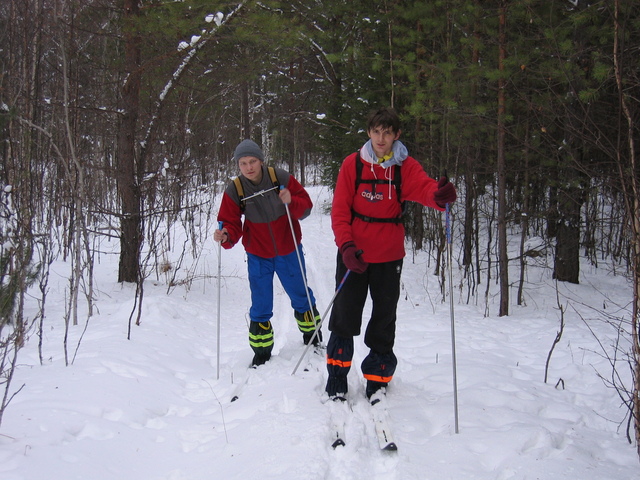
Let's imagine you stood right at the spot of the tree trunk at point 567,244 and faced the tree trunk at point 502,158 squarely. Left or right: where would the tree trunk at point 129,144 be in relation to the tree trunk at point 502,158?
right

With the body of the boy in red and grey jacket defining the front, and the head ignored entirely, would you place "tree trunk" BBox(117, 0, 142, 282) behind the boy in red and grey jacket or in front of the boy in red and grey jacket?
behind

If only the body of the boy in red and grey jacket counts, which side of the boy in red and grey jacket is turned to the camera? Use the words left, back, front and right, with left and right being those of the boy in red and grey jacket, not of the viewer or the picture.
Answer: front

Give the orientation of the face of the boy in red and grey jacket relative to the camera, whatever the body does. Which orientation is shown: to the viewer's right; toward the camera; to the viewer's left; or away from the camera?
toward the camera

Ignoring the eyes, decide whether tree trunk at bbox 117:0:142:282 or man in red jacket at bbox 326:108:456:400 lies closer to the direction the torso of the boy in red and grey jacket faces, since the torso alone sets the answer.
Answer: the man in red jacket

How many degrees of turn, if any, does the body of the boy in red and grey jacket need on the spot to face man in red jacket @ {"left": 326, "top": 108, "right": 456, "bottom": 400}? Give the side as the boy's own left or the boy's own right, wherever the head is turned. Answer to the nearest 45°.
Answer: approximately 45° to the boy's own left

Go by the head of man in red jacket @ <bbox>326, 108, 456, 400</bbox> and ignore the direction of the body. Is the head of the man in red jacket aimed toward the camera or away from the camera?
toward the camera

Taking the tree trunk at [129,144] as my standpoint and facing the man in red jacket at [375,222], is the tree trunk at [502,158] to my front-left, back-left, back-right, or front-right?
front-left
